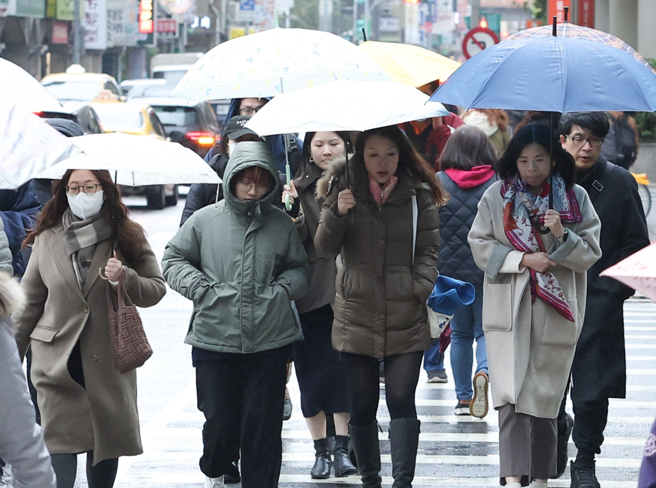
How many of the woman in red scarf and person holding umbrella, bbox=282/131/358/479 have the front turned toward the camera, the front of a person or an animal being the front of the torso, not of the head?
2

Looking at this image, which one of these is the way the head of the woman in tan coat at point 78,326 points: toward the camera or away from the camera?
toward the camera

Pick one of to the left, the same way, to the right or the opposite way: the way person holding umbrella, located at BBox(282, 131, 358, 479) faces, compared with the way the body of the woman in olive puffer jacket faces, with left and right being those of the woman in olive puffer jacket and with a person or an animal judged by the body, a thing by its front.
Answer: the same way

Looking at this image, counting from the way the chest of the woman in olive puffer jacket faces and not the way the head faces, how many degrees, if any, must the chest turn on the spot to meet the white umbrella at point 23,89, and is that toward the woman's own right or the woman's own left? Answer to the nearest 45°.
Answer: approximately 90° to the woman's own right

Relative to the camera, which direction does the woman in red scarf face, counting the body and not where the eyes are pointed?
toward the camera

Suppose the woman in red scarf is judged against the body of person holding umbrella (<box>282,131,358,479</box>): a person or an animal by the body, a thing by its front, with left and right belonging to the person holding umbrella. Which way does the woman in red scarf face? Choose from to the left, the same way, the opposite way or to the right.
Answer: the same way

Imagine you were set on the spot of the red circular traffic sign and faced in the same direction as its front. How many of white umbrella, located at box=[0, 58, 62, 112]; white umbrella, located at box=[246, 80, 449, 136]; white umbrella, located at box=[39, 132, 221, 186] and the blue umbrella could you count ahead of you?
4

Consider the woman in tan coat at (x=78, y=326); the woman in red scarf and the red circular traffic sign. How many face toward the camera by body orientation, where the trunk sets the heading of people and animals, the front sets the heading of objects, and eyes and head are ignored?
3

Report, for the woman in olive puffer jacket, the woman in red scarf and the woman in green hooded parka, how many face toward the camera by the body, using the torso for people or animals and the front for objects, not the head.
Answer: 3

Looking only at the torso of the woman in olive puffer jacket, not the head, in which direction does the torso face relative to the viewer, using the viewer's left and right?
facing the viewer

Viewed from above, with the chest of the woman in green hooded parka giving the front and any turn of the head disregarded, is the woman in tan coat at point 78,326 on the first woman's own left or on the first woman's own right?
on the first woman's own right

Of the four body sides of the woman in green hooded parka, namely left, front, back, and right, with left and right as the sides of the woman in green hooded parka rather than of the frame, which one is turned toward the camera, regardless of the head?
front

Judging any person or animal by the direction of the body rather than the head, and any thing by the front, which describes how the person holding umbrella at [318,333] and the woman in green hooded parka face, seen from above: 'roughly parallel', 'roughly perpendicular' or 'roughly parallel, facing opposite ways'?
roughly parallel

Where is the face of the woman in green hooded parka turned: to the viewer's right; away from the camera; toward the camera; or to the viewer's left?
toward the camera

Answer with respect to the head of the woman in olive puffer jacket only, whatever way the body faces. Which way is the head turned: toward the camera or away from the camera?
toward the camera

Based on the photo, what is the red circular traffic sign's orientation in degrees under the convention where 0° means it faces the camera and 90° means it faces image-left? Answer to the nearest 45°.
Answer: approximately 0°
